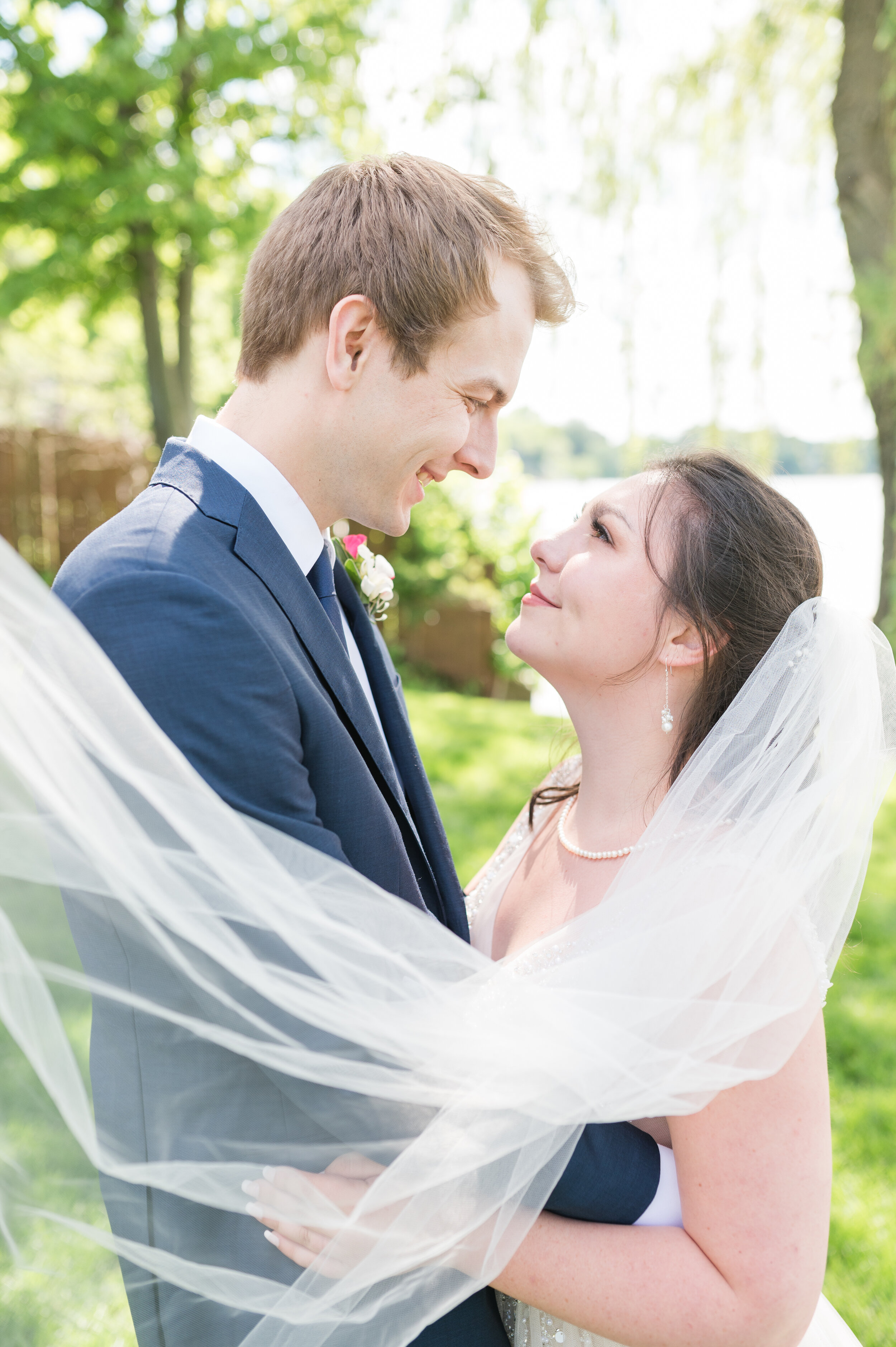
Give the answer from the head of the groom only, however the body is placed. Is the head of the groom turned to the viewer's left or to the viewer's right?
to the viewer's right

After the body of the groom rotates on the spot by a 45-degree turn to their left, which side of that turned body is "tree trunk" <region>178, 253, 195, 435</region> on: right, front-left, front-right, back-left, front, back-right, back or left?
left

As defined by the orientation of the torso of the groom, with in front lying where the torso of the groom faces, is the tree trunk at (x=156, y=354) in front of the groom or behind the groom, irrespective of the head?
behind

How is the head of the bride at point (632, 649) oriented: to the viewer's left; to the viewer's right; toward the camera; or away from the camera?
to the viewer's left

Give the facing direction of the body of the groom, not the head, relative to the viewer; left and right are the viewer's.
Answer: facing the viewer and to the right of the viewer

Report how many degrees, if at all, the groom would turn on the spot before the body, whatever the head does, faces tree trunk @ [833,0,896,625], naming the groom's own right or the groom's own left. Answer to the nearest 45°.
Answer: approximately 90° to the groom's own left

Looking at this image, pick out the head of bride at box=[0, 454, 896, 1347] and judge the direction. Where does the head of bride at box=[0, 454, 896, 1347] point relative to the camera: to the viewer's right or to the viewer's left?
to the viewer's left
